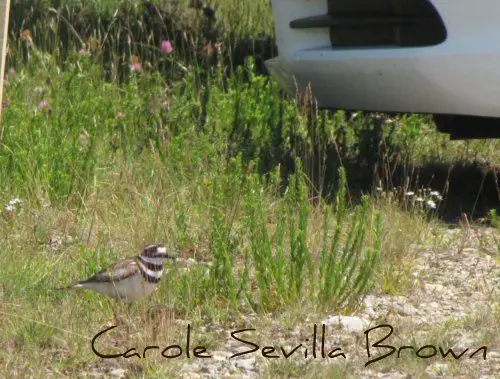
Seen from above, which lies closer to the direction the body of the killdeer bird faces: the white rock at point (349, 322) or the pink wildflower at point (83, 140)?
the white rock

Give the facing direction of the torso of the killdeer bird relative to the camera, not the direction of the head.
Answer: to the viewer's right

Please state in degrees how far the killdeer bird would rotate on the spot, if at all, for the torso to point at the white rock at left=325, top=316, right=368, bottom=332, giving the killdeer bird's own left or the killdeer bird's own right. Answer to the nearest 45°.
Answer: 0° — it already faces it

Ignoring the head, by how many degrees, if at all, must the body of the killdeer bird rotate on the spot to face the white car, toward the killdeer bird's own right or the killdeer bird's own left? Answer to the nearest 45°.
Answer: approximately 45° to the killdeer bird's own left

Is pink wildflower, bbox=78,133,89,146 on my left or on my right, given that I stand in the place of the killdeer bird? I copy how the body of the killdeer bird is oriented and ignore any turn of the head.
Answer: on my left

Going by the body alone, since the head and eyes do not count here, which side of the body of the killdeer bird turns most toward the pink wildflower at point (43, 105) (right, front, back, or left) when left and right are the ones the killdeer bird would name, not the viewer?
left
